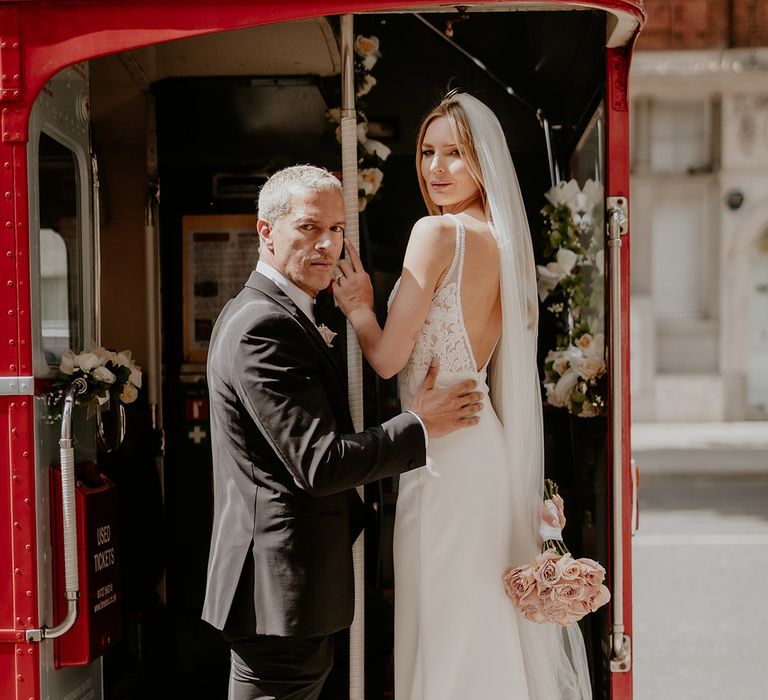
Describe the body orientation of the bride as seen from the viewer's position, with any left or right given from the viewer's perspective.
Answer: facing away from the viewer and to the left of the viewer

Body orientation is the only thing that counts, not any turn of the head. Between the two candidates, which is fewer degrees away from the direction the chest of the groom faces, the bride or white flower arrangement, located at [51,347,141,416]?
the bride

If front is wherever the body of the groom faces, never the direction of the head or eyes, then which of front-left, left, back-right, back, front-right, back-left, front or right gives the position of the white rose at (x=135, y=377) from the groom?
back-left

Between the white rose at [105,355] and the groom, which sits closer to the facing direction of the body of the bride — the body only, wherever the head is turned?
the white rose

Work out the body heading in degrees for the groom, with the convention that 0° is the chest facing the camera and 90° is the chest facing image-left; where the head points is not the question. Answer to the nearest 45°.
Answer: approximately 270°
